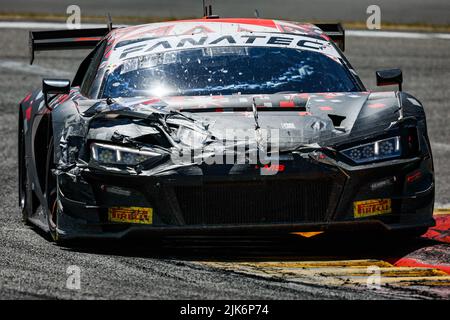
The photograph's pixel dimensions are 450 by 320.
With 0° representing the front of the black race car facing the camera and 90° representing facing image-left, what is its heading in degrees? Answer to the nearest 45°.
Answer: approximately 0°
